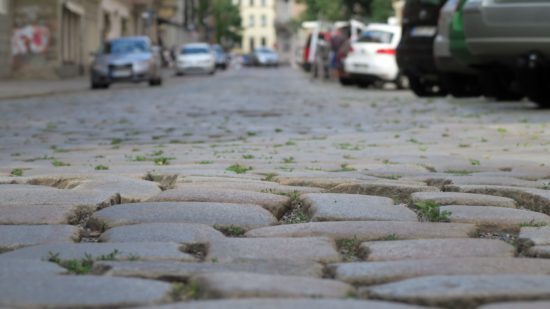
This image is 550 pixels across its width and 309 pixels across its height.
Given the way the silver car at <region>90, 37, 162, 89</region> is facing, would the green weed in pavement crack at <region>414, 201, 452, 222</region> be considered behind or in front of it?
in front

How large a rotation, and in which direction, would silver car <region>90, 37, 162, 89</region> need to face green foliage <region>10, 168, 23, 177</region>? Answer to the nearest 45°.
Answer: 0° — it already faces it

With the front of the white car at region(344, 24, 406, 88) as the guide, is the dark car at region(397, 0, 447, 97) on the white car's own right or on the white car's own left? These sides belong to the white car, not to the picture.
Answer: on the white car's own right

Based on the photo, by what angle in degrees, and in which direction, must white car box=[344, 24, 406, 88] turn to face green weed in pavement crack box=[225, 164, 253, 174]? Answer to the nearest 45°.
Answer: approximately 135° to its right

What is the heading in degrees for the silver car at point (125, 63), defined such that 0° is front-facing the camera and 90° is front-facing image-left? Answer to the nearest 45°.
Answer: approximately 0°

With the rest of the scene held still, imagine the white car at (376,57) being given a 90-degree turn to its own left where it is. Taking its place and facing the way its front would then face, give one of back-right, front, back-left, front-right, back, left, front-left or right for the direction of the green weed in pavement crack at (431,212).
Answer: back-left

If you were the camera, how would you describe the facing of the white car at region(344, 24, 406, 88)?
facing away from the viewer and to the right of the viewer

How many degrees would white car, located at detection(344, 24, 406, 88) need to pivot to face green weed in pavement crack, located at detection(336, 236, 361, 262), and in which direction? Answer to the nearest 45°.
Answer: approximately 135° to its right

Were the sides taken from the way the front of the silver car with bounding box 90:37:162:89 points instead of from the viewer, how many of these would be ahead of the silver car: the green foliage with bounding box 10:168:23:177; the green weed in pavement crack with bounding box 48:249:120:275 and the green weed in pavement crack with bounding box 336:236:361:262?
3

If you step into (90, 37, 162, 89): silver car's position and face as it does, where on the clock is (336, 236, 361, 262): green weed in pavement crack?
The green weed in pavement crack is roughly at 12 o'clock from the silver car.

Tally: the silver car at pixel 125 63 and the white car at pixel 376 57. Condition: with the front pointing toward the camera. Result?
1
